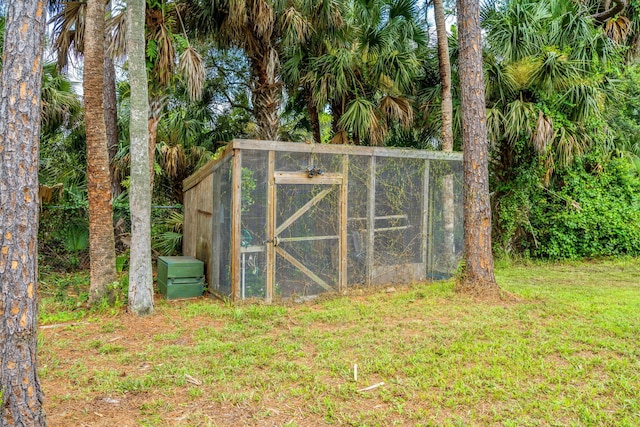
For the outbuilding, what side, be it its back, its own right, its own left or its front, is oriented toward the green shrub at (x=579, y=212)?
left

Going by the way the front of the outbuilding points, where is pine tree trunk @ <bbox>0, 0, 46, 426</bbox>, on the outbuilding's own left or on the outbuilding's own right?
on the outbuilding's own right

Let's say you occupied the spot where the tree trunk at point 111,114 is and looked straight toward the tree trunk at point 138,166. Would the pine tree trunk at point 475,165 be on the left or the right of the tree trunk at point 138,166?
left

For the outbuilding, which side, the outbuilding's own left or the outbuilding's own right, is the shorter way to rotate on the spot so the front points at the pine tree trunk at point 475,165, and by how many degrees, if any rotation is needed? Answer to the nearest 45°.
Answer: approximately 45° to the outbuilding's own left

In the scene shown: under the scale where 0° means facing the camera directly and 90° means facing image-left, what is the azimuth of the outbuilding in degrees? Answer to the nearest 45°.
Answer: approximately 315°

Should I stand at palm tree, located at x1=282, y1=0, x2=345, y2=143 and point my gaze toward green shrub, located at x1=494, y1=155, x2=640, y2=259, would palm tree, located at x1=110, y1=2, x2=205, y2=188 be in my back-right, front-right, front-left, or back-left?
back-right

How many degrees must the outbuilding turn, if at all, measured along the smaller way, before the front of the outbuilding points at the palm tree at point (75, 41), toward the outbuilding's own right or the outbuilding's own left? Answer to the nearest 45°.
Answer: approximately 135° to the outbuilding's own right

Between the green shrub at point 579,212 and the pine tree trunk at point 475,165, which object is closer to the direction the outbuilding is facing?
the pine tree trunk
